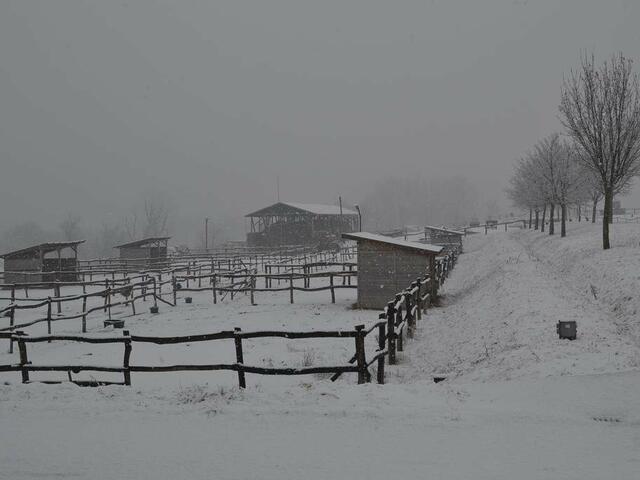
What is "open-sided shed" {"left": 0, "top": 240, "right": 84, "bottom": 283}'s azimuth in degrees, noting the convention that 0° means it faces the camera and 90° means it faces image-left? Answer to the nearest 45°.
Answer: approximately 315°

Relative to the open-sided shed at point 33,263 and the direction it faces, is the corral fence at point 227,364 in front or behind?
in front

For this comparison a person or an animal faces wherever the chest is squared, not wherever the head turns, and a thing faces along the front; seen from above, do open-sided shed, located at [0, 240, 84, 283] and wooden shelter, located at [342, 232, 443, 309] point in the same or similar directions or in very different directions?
very different directions

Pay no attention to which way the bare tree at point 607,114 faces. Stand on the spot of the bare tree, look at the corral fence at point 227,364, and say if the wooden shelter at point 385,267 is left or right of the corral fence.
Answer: right

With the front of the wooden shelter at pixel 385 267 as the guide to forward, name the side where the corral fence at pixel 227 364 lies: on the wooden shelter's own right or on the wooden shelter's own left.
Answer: on the wooden shelter's own left

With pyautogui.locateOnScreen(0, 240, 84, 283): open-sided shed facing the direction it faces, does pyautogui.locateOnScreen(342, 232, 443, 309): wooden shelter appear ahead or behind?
ahead

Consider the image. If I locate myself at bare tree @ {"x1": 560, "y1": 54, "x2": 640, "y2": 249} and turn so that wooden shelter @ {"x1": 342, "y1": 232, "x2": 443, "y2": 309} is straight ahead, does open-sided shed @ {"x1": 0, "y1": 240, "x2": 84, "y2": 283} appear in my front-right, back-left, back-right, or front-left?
front-right

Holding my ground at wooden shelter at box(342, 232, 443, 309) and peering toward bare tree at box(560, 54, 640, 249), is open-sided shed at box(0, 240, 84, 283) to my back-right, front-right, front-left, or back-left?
back-left

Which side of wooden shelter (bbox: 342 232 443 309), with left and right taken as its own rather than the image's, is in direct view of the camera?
left

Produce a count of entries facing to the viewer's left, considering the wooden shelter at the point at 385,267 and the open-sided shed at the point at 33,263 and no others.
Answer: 1
